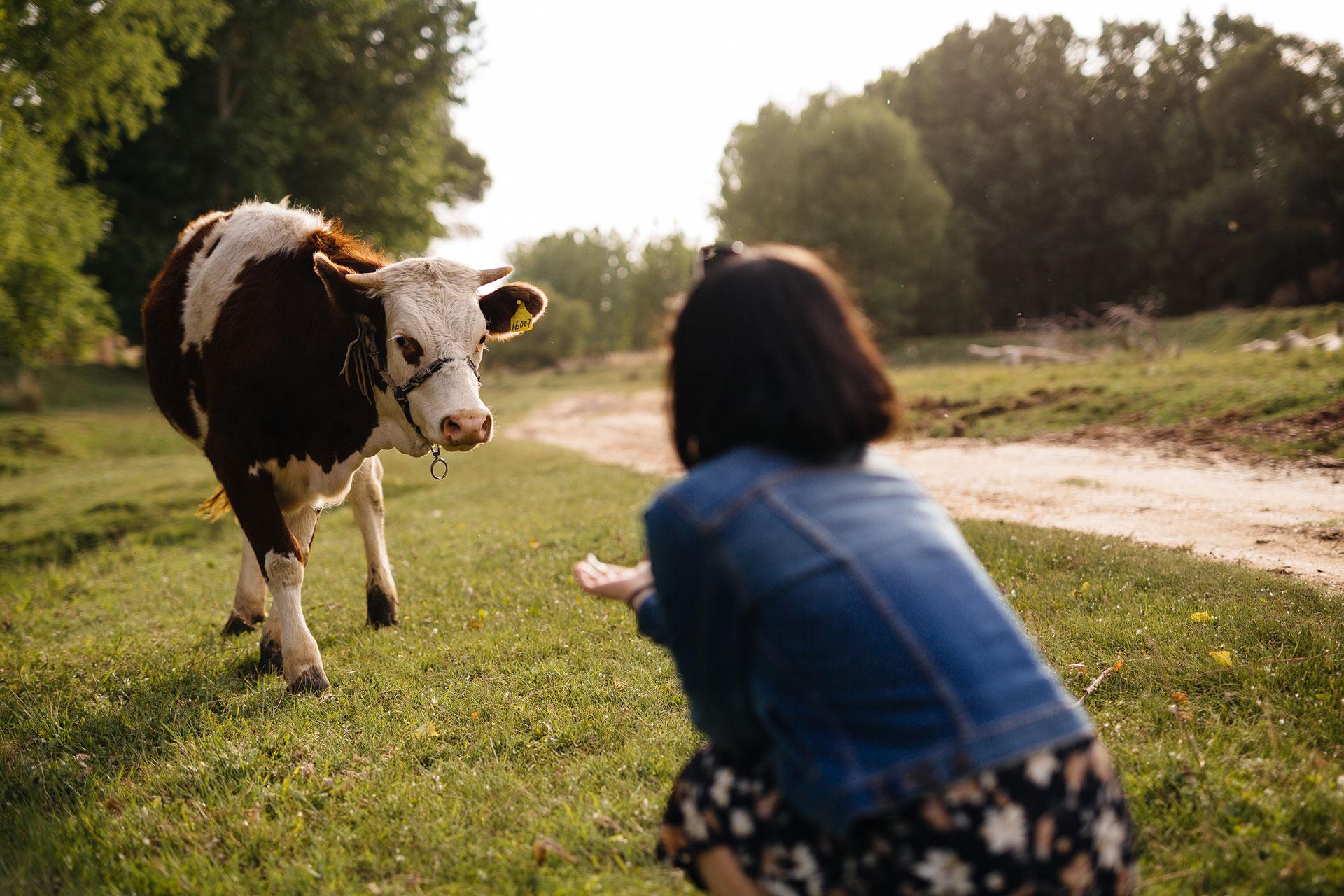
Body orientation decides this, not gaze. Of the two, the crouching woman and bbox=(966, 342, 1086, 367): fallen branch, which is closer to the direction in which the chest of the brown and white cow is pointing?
the crouching woman

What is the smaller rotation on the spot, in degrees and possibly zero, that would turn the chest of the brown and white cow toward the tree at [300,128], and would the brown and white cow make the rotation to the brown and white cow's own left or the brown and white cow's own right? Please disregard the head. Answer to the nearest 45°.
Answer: approximately 135° to the brown and white cow's own left

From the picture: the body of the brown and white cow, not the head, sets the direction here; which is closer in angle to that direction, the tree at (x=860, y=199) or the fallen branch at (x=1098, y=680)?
the fallen branch

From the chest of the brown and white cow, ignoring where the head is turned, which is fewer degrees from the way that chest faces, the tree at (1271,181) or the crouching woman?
the crouching woman

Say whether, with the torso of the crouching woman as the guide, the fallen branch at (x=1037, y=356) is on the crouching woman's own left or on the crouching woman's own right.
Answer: on the crouching woman's own right

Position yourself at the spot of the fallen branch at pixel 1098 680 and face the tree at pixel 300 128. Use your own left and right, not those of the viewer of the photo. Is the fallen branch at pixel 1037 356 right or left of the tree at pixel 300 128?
right

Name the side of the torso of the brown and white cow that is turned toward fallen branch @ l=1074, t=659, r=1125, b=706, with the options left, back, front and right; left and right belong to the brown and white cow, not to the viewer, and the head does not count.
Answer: front

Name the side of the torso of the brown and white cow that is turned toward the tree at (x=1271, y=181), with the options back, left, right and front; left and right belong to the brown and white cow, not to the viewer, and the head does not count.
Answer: left

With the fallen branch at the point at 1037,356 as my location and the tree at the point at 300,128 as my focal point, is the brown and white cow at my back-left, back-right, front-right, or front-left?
front-left

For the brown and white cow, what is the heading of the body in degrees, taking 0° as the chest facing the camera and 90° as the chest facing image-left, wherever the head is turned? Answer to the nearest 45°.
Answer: approximately 315°

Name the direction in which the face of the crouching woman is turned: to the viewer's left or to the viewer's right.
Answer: to the viewer's left

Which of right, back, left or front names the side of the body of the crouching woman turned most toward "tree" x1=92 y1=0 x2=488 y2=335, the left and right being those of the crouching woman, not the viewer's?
front

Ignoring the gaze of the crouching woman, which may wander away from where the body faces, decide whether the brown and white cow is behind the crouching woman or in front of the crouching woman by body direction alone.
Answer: in front

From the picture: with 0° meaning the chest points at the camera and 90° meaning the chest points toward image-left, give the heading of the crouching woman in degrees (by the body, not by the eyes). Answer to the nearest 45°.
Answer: approximately 135°
